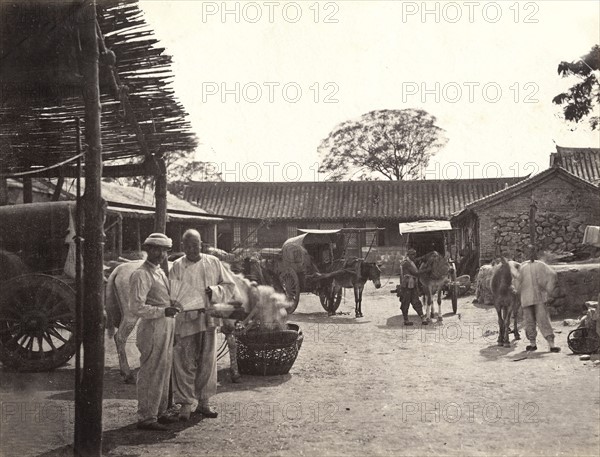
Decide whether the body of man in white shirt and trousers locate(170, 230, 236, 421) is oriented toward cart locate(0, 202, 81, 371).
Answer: no

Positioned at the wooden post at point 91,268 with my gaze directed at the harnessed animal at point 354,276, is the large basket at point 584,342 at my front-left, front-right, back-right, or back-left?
front-right

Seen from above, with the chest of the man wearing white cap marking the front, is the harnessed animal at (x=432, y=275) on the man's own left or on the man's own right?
on the man's own left

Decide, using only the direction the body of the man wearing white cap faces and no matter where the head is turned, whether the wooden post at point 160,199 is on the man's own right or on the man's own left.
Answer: on the man's own left

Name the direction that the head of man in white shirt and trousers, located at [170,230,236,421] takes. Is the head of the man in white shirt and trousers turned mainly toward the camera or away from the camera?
toward the camera

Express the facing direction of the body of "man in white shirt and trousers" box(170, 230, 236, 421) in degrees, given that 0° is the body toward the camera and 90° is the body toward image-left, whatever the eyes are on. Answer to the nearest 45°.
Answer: approximately 0°

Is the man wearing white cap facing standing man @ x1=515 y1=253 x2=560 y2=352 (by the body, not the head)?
no

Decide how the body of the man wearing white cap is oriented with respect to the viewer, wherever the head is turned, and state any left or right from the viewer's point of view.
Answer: facing the viewer and to the right of the viewer

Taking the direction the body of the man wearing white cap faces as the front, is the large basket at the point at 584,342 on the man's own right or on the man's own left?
on the man's own left

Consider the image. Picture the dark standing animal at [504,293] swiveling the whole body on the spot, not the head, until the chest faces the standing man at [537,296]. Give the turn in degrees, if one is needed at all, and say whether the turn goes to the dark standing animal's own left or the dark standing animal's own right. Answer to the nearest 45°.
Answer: approximately 45° to the dark standing animal's own left

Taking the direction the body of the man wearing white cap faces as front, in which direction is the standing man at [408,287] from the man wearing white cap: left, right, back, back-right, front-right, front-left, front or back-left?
left

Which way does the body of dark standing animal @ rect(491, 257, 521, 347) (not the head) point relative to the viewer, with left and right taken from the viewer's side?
facing the viewer

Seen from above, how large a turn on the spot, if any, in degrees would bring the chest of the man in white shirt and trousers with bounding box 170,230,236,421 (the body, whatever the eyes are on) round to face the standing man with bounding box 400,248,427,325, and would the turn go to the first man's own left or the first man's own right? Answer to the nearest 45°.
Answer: approximately 135° to the first man's own left
